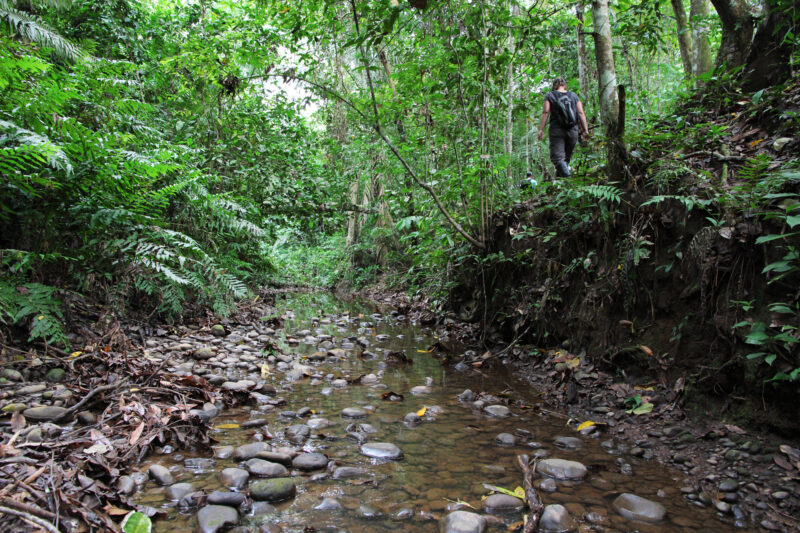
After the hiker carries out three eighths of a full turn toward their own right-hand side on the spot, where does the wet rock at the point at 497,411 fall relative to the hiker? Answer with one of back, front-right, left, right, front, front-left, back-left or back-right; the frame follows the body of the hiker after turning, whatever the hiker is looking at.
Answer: front-right

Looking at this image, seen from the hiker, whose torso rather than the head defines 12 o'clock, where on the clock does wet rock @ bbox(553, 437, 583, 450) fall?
The wet rock is roughly at 6 o'clock from the hiker.

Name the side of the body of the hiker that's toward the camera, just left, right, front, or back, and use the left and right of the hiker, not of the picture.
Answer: back

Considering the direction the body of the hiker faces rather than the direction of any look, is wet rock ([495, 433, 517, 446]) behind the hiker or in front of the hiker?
behind

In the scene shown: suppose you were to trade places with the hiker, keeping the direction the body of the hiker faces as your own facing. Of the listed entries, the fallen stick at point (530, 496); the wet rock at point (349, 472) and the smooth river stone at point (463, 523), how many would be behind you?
3

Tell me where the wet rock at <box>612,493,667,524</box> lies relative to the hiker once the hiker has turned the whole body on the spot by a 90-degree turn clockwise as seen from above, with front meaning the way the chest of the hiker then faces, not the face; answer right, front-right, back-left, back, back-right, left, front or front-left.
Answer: right

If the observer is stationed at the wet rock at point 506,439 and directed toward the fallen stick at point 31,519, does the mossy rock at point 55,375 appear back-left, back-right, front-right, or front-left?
front-right

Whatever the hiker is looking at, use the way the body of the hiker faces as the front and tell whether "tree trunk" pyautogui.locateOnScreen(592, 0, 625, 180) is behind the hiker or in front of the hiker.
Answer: behind

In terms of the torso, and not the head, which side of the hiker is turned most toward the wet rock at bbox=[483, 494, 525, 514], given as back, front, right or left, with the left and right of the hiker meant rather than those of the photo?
back

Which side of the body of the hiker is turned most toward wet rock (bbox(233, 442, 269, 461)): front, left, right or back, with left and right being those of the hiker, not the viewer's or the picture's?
back

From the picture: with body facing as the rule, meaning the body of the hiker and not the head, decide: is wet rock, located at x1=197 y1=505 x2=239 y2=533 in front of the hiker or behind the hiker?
behind

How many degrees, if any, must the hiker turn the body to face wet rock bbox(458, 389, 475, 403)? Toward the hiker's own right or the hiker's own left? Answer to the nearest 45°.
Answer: approximately 180°

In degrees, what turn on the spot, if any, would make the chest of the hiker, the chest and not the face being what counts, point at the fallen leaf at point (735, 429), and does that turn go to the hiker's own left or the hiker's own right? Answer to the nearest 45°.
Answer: approximately 180°

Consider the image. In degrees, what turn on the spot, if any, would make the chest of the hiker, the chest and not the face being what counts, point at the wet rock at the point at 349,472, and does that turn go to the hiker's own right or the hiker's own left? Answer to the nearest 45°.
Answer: approximately 180°

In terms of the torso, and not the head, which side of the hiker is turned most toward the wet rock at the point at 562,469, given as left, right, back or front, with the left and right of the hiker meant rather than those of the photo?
back

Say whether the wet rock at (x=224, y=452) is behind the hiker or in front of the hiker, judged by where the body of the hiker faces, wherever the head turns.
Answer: behind

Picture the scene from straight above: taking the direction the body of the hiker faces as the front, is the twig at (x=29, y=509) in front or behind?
behind
